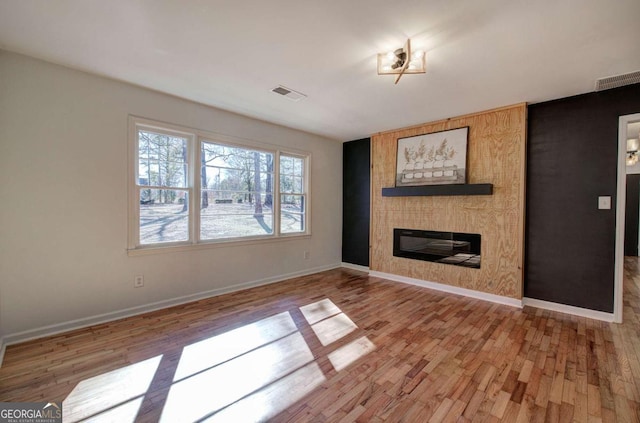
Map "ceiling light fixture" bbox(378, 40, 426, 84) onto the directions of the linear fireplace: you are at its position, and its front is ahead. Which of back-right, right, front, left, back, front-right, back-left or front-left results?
front-left

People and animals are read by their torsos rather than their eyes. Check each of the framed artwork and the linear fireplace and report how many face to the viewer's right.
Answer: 0

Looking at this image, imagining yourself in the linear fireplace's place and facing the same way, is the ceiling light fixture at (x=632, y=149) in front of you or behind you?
behind

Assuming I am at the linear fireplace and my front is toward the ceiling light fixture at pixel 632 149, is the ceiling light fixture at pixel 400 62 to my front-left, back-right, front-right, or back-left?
back-right

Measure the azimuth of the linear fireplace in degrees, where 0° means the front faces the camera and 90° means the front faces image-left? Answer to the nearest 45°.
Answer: approximately 45°

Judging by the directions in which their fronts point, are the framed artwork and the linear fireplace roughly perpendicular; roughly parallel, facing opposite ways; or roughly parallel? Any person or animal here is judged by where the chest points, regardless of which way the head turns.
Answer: roughly parallel

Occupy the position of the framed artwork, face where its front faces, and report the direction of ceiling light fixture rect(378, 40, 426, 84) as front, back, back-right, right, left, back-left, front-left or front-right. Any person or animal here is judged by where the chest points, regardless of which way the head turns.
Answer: front-left
